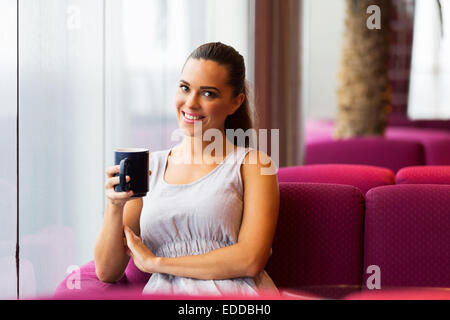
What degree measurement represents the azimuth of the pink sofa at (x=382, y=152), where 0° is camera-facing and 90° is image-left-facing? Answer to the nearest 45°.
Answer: approximately 0°

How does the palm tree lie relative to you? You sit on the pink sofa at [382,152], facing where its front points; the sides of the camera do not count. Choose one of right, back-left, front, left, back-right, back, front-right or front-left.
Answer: back

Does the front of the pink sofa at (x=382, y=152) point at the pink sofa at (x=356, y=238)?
yes

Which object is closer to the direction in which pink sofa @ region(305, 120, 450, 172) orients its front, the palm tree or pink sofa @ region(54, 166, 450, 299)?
the pink sofa

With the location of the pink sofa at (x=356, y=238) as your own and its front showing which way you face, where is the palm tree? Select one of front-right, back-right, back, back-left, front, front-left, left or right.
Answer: back

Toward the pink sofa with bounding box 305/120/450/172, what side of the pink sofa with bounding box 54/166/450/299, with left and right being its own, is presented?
back

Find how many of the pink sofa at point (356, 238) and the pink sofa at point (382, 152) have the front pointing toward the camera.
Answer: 2
